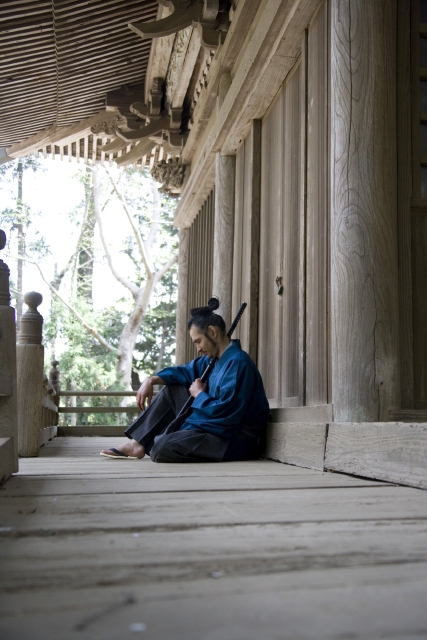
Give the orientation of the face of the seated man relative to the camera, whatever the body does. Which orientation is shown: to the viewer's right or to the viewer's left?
to the viewer's left

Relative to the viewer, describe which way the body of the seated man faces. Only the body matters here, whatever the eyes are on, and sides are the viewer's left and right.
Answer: facing to the left of the viewer

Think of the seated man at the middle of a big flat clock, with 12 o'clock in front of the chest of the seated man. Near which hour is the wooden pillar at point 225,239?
The wooden pillar is roughly at 3 o'clock from the seated man.

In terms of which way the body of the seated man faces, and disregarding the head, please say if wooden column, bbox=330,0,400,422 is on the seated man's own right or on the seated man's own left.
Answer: on the seated man's own left

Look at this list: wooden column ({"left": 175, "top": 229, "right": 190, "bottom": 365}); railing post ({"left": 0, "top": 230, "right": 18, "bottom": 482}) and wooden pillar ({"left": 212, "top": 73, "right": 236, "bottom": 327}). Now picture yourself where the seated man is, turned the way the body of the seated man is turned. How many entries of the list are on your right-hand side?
2

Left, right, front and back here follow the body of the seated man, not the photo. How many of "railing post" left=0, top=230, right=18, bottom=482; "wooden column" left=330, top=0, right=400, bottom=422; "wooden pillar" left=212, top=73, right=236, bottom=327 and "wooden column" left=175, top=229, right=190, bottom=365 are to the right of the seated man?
2

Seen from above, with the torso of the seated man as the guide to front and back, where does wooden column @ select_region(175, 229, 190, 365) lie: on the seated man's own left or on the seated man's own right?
on the seated man's own right

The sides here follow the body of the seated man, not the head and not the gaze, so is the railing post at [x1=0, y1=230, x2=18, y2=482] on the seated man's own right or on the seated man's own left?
on the seated man's own left

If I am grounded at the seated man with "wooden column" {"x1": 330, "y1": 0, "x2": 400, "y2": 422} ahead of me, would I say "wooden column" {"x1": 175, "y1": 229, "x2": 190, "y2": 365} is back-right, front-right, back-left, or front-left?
back-left
